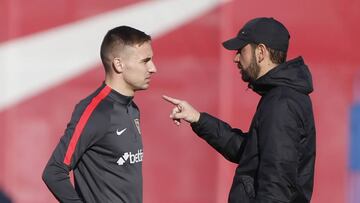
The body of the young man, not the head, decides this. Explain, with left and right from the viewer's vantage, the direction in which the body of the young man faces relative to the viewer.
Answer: facing the viewer and to the right of the viewer

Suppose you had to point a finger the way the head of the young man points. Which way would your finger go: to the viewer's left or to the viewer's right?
to the viewer's right
